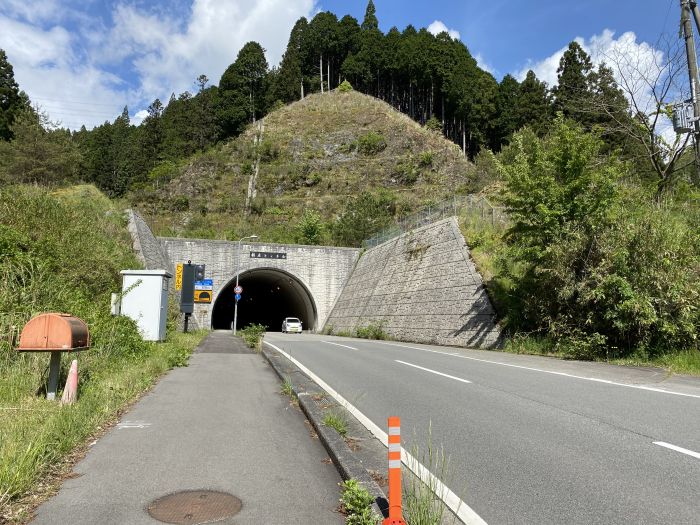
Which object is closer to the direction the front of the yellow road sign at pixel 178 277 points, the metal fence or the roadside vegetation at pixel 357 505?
the roadside vegetation

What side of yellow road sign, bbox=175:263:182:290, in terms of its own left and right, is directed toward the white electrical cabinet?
front

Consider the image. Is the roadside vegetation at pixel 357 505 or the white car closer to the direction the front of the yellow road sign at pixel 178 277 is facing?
the roadside vegetation

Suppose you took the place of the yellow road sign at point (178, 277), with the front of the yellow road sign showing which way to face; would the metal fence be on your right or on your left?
on your left

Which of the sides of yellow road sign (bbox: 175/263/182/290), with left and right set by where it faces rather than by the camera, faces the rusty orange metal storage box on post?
front

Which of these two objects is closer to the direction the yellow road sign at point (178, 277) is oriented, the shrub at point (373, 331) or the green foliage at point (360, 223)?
the shrub

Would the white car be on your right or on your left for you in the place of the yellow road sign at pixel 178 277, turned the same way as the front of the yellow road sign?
on your left

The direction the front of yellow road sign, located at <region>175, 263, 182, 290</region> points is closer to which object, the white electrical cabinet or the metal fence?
the white electrical cabinet

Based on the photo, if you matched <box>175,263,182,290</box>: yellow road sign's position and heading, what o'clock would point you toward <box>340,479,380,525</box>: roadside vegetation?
The roadside vegetation is roughly at 12 o'clock from the yellow road sign.

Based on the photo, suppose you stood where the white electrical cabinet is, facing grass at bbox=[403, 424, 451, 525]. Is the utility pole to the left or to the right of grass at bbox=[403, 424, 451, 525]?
left

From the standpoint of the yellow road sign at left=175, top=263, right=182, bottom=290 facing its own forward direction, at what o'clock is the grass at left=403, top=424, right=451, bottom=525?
The grass is roughly at 12 o'clock from the yellow road sign.

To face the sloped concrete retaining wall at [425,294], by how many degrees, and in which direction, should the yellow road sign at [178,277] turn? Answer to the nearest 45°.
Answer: approximately 45° to its left

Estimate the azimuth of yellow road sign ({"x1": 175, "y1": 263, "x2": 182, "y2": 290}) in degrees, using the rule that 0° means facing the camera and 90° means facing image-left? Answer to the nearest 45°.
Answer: approximately 0°

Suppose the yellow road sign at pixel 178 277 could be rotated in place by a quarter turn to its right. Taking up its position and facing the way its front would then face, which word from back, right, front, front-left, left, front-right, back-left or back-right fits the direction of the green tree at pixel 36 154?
front
